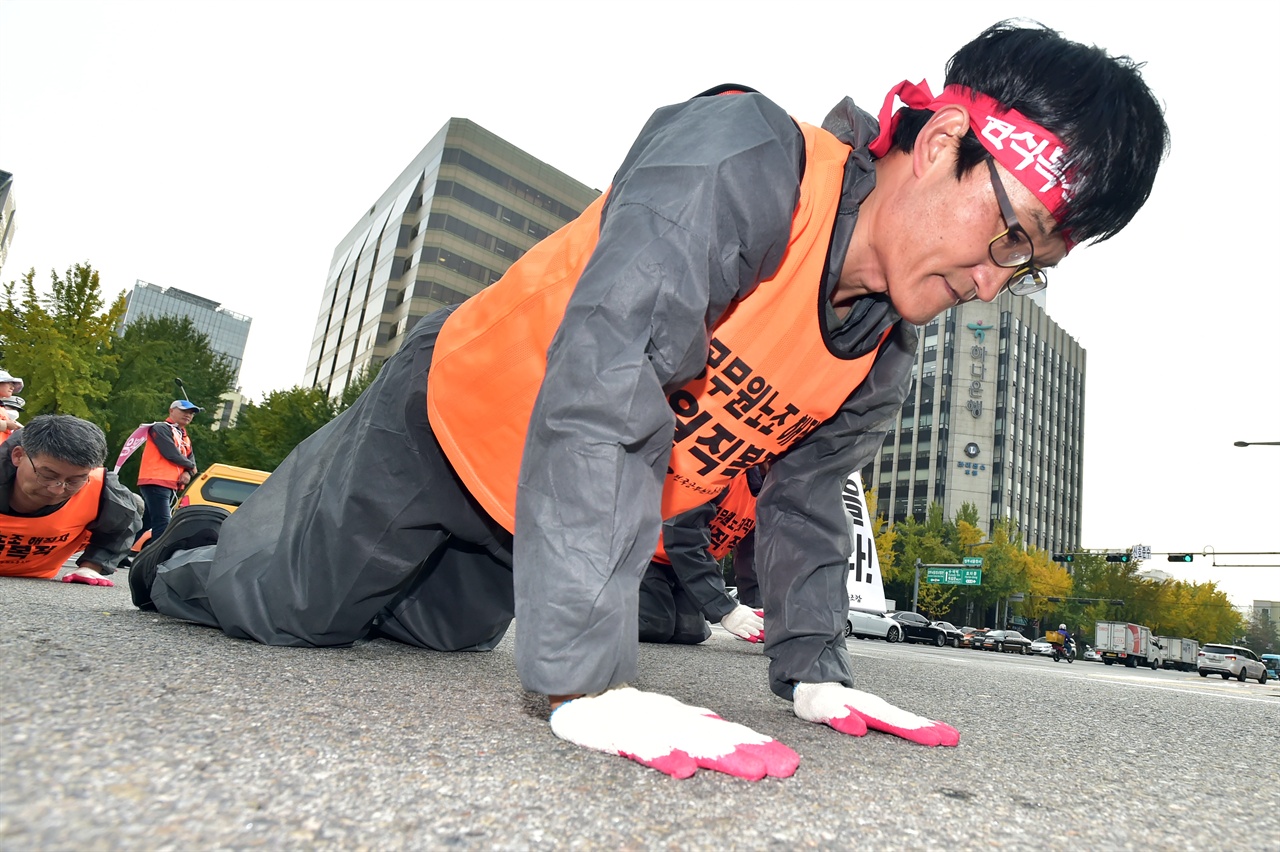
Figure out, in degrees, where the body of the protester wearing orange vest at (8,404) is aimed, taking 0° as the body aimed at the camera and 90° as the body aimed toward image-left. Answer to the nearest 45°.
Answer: approximately 315°

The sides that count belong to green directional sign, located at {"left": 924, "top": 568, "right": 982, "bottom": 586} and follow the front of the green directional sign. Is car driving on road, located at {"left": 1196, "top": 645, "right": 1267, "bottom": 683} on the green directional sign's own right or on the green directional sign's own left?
on the green directional sign's own left

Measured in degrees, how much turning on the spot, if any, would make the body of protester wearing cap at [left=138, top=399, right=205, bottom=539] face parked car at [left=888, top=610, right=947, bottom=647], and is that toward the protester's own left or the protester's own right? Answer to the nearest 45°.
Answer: approximately 90° to the protester's own left

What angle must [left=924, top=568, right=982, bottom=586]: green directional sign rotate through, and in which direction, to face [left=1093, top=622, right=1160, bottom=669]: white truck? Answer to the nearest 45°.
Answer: approximately 45° to its left

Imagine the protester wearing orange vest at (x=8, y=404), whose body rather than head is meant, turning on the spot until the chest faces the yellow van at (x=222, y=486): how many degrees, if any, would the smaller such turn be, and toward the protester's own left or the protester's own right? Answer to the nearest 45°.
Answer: approximately 90° to the protester's own left

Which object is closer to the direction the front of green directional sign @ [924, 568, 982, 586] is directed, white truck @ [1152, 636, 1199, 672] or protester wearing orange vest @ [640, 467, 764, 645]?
the protester wearing orange vest

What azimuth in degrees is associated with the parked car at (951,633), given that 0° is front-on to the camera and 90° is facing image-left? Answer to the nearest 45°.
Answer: approximately 315°

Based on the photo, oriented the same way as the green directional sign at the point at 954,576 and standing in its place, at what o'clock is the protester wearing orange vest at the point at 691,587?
The protester wearing orange vest is roughly at 12 o'clock from the green directional sign.
